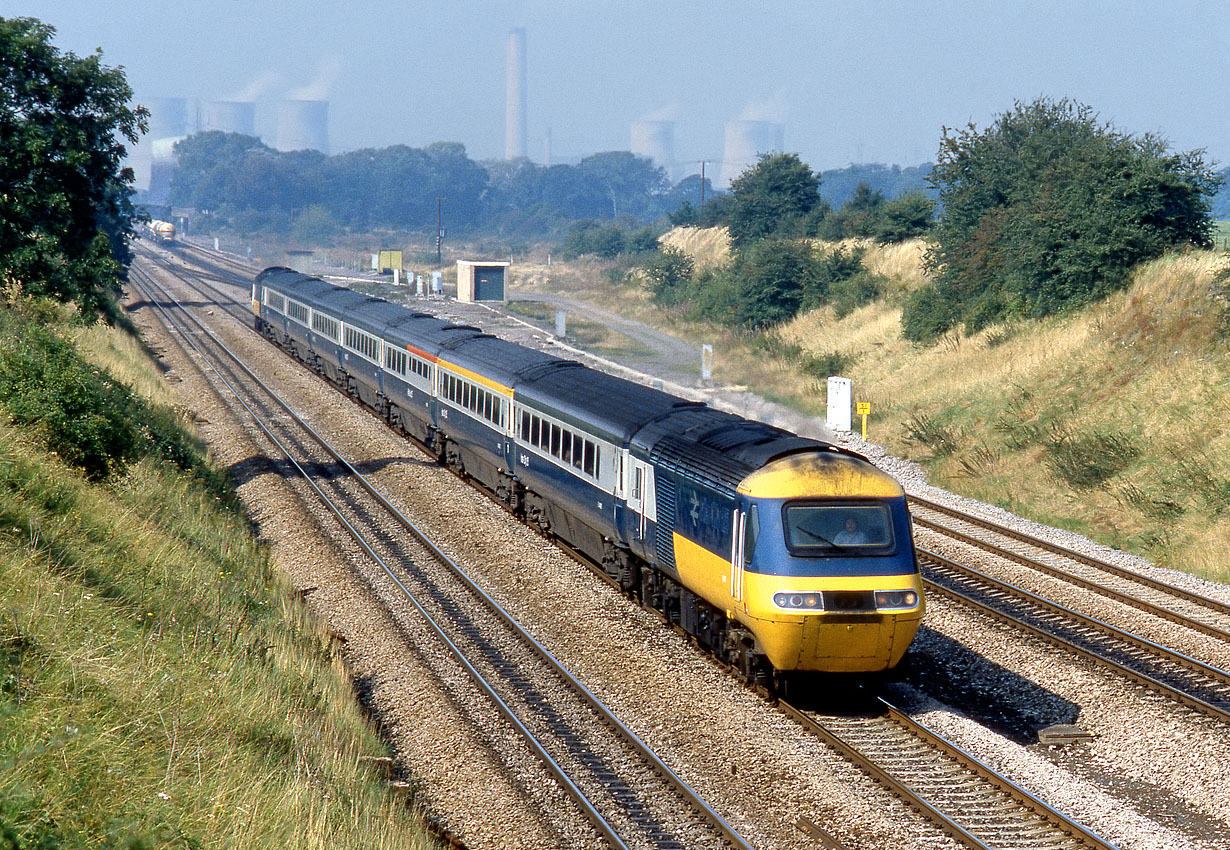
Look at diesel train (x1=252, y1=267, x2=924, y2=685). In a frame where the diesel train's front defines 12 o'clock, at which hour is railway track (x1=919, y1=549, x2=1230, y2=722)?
The railway track is roughly at 10 o'clock from the diesel train.

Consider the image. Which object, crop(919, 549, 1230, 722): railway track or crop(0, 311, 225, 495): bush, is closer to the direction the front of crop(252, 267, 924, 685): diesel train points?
the railway track

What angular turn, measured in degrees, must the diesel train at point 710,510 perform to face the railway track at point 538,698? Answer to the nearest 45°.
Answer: approximately 90° to its right

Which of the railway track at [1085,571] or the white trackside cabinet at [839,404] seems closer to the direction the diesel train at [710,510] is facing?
the railway track

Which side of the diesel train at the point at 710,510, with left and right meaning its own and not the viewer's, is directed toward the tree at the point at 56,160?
back

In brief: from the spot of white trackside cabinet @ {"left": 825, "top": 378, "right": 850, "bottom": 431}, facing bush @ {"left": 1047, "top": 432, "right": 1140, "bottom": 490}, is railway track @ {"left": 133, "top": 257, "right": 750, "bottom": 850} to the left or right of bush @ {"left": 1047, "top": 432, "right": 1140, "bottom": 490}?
right

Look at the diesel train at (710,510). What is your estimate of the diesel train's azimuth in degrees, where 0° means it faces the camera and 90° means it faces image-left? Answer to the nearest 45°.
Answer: approximately 315°

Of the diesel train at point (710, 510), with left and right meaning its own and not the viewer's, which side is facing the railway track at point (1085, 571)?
left

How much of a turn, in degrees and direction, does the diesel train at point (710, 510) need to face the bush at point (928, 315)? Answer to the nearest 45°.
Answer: approximately 135° to its left

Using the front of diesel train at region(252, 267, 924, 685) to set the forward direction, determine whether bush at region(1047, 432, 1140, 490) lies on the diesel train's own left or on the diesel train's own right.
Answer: on the diesel train's own left
